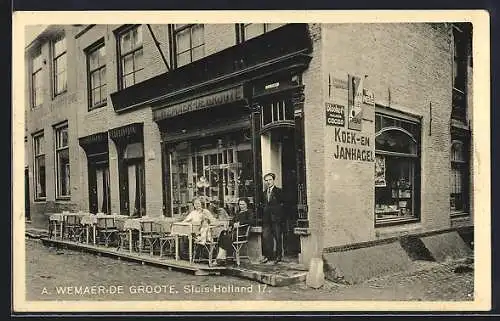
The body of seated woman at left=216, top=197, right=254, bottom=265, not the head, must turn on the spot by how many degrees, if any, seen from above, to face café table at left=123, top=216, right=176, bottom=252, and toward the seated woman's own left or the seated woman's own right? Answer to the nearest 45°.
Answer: approximately 90° to the seated woman's own right

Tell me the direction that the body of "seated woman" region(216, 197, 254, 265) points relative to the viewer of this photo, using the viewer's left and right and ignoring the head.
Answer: facing the viewer and to the left of the viewer

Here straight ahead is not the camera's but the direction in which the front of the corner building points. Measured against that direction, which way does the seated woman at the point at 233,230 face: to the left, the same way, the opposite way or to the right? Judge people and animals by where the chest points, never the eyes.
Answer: the same way

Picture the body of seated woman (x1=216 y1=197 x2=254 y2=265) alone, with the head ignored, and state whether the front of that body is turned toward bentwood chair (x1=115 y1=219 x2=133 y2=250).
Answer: no

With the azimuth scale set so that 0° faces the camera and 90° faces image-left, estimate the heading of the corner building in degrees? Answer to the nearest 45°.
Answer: approximately 45°
